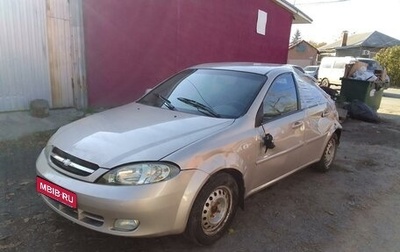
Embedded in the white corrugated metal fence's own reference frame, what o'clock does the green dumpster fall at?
The green dumpster is roughly at 9 o'clock from the white corrugated metal fence.

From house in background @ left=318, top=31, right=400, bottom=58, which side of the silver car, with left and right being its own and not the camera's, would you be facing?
back

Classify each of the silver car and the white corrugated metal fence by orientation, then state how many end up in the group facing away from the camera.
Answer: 0

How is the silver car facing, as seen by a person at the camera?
facing the viewer and to the left of the viewer

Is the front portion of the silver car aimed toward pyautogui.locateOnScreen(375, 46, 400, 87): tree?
no

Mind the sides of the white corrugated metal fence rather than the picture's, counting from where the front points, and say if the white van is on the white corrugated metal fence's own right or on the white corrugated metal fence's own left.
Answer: on the white corrugated metal fence's own left

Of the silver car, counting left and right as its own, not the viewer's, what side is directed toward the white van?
back

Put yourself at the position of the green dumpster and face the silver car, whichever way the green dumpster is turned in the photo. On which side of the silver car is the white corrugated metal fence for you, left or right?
right

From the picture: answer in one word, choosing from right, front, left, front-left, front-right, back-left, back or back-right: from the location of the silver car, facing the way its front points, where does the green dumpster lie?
back

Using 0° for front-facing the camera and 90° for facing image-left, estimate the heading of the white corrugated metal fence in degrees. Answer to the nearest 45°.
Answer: approximately 0°

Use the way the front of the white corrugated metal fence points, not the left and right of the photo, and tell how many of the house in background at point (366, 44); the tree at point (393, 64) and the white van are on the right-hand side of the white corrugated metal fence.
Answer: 0

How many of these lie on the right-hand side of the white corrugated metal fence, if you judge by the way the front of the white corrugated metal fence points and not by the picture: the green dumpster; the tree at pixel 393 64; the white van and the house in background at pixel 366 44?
0

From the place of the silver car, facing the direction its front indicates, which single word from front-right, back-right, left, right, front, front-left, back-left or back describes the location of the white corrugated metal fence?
right

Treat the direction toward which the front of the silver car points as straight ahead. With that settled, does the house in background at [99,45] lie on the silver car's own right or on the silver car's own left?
on the silver car's own right

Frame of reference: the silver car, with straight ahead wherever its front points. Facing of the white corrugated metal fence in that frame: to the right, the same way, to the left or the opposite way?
to the left
